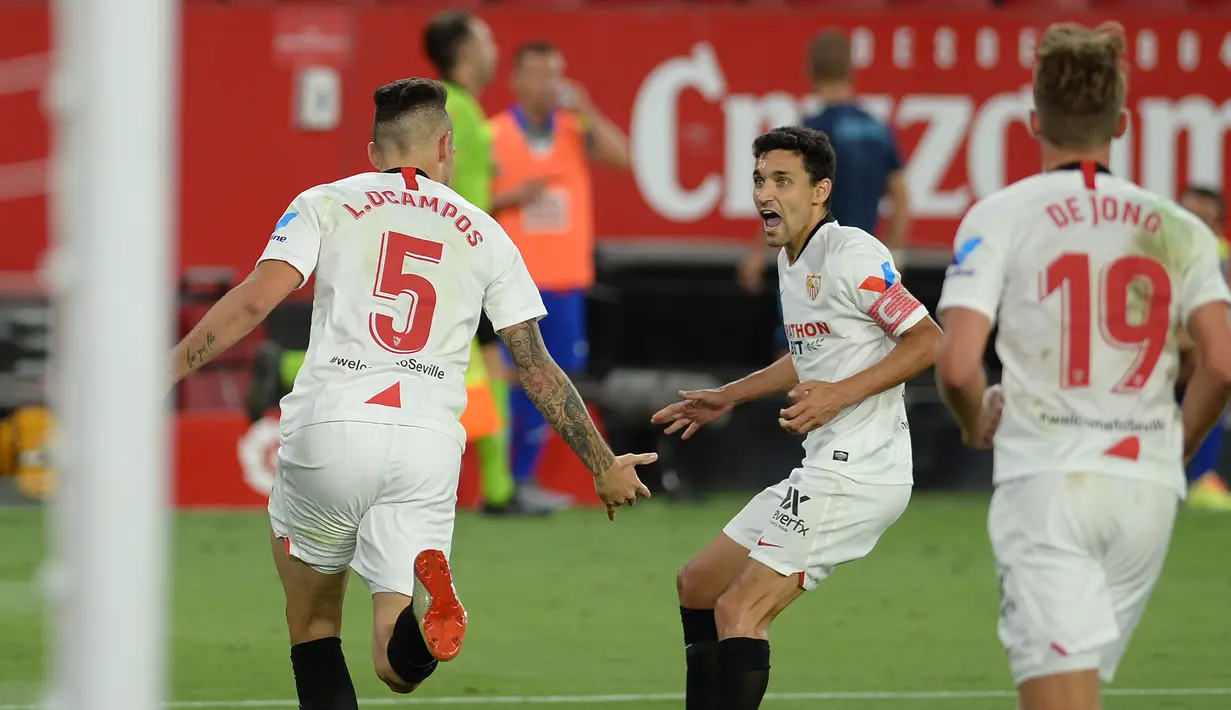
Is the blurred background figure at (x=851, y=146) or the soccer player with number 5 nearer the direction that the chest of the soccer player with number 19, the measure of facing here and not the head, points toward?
the blurred background figure

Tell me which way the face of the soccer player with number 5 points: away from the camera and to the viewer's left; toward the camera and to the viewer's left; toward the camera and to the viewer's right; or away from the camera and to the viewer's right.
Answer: away from the camera and to the viewer's right

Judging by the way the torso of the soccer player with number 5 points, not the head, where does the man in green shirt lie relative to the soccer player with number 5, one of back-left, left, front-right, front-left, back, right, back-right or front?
front

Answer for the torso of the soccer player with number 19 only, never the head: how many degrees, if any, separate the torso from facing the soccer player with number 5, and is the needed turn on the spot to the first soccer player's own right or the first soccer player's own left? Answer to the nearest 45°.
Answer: approximately 90° to the first soccer player's own left

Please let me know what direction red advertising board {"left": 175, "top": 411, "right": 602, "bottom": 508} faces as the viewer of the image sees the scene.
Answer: facing the viewer

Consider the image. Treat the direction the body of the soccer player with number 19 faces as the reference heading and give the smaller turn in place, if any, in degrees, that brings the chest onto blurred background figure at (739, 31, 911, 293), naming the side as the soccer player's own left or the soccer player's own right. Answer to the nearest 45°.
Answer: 0° — they already face them

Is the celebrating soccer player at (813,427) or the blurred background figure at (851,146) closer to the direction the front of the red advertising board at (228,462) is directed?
the celebrating soccer player

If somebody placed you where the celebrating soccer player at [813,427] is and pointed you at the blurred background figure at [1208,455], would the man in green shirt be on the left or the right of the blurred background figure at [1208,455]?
left

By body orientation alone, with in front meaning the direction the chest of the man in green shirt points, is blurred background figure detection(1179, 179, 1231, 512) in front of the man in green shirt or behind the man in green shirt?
in front

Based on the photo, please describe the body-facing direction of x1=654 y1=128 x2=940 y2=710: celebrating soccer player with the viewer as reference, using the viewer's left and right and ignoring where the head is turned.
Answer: facing the viewer and to the left of the viewer

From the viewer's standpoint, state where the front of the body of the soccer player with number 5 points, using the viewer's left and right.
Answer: facing away from the viewer

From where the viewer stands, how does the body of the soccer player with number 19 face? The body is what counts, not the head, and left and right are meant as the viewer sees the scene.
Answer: facing away from the viewer

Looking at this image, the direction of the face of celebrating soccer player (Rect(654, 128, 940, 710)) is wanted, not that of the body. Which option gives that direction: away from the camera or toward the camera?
toward the camera
